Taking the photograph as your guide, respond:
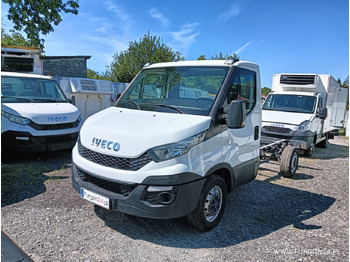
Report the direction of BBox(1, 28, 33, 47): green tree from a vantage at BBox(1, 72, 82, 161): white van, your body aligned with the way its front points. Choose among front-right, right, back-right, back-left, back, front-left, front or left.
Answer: back-left

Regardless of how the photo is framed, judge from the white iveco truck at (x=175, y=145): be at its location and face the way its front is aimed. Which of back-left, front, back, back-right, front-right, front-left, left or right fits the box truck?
back

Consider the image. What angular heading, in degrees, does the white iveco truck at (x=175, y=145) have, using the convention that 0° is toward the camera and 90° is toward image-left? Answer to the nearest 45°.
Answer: approximately 45°

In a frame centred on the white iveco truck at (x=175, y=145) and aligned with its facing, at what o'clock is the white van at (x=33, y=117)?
The white van is roughly at 3 o'clock from the white iveco truck.

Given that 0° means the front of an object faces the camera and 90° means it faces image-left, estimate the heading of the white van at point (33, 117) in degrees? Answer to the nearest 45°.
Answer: approximately 315°

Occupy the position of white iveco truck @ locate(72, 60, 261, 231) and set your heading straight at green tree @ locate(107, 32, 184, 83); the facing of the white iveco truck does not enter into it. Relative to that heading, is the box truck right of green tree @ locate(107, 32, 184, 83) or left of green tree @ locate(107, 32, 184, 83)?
right

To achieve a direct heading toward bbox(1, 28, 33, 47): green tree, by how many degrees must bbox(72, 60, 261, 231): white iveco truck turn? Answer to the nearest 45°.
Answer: approximately 90° to its right
